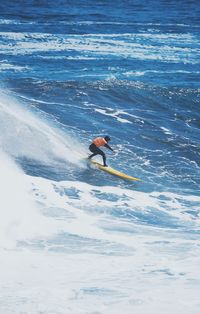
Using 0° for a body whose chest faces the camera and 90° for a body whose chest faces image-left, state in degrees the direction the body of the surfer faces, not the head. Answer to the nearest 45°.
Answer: approximately 270°
